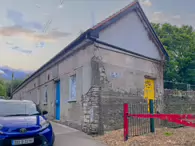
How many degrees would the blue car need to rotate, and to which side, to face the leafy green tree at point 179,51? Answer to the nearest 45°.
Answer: approximately 135° to its left

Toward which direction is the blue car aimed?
toward the camera

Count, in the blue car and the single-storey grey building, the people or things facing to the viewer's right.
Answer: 0

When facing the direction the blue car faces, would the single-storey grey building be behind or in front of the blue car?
behind

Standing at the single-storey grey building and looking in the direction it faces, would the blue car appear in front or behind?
in front
